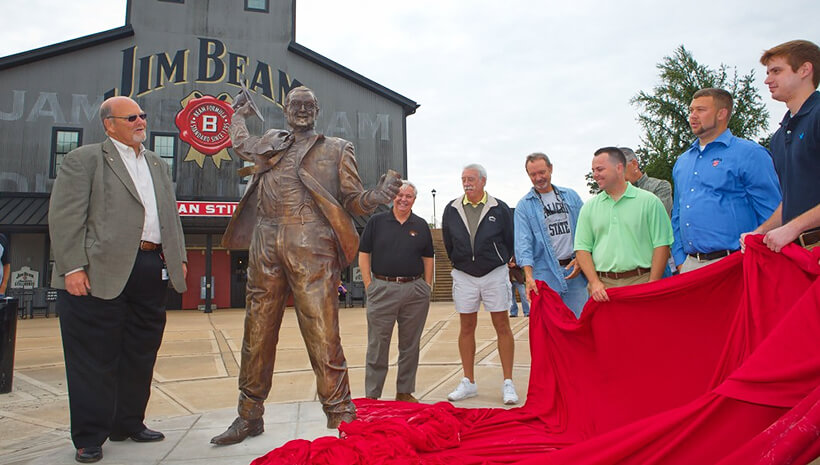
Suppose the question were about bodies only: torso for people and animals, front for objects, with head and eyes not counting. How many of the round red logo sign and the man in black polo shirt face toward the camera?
2

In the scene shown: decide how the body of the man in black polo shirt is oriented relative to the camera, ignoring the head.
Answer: toward the camera

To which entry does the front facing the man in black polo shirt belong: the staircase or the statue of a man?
the staircase

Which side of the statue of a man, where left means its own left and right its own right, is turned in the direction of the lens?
front

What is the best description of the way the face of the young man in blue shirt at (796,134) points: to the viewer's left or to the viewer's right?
to the viewer's left

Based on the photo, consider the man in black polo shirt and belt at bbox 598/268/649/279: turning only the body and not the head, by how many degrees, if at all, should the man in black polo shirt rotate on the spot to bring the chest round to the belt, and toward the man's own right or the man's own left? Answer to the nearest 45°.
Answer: approximately 45° to the man's own left

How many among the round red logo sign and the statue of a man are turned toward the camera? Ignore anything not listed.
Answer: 2

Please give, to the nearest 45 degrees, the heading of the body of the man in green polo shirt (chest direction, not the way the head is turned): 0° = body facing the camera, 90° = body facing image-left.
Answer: approximately 45°

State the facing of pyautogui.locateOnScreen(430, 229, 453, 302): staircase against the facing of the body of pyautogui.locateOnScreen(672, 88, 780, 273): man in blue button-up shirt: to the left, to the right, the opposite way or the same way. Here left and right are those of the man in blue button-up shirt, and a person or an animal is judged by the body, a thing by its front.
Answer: to the left

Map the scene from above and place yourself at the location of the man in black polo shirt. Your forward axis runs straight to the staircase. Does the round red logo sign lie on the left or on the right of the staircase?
left

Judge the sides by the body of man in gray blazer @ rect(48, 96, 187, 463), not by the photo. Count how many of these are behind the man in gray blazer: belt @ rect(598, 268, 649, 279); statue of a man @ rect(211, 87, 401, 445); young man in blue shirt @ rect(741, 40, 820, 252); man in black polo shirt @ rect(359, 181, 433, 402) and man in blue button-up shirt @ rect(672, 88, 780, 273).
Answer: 0

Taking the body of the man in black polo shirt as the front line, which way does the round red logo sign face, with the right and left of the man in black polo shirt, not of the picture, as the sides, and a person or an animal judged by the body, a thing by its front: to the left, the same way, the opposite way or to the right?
the same way

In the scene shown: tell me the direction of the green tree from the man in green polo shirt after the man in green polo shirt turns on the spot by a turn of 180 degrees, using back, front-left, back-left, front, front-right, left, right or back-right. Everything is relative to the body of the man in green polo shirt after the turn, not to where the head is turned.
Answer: front-left

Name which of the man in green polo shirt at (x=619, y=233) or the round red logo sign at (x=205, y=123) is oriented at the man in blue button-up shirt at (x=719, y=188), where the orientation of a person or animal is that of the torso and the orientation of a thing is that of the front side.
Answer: the round red logo sign

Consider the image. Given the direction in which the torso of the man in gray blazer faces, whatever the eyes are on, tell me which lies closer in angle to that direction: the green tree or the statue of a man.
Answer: the statue of a man

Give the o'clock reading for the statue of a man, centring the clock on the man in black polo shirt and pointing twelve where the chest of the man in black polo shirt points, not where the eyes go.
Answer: The statue of a man is roughly at 1 o'clock from the man in black polo shirt.

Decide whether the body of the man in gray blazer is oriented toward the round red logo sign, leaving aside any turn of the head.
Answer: no

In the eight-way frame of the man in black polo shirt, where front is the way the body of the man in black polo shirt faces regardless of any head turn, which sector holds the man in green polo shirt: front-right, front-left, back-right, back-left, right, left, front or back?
front-left

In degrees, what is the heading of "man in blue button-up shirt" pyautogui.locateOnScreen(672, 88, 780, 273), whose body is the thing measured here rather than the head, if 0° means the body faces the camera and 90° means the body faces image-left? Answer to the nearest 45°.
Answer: approximately 45°

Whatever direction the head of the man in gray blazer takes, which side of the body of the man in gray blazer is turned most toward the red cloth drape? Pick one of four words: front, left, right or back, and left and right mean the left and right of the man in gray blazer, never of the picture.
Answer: front
